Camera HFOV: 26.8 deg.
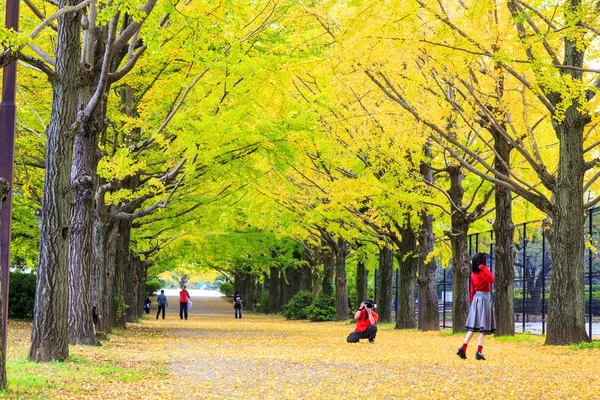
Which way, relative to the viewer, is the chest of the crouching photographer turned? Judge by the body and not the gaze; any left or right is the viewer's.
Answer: facing the viewer and to the right of the viewer

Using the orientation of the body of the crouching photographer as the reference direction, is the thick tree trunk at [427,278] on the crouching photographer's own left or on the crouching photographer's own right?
on the crouching photographer's own left

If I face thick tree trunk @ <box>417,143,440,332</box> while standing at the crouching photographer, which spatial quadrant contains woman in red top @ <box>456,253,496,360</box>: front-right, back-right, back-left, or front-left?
back-right

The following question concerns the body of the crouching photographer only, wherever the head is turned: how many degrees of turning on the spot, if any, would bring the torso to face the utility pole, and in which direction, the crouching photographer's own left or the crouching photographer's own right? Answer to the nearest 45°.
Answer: approximately 45° to the crouching photographer's own right

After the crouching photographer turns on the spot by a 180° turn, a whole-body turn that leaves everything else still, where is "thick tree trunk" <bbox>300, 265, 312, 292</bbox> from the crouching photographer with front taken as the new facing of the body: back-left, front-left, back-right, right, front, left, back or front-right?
front-right

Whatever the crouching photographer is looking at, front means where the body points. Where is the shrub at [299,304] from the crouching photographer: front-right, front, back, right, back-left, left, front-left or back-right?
back-left

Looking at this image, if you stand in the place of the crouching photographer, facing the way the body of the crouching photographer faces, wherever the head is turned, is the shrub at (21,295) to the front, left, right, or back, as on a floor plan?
back

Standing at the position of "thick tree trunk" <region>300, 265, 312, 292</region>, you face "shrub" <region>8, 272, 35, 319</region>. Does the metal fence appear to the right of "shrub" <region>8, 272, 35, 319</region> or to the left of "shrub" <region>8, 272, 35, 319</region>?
left

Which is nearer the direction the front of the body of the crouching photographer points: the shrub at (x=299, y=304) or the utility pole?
the utility pole

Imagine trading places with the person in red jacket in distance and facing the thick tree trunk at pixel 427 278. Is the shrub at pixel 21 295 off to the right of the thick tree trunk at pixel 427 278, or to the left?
right
